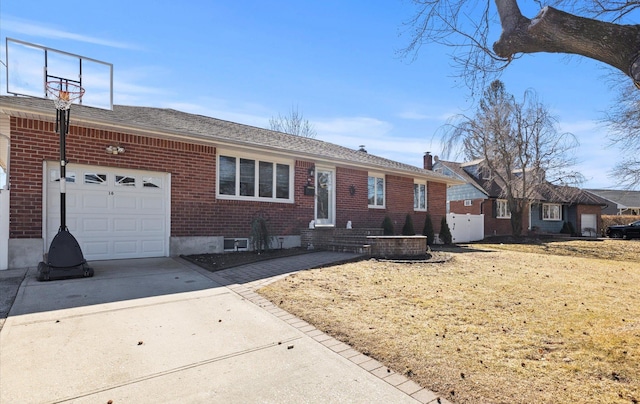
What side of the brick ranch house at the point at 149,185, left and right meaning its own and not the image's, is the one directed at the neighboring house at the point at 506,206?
left

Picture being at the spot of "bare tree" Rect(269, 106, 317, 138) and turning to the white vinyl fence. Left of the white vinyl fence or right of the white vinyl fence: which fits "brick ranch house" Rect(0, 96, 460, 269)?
right

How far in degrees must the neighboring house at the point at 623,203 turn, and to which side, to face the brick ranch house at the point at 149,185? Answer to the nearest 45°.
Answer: approximately 45° to its right

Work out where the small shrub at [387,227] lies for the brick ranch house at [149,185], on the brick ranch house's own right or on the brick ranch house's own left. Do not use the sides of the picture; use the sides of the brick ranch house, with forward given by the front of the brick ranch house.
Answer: on the brick ranch house's own left

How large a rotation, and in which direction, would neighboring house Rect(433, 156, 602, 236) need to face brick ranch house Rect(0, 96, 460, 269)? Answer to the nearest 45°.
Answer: approximately 45° to its right

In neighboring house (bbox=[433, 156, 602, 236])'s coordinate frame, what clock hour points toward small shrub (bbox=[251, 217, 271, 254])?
The small shrub is roughly at 2 o'clock from the neighboring house.

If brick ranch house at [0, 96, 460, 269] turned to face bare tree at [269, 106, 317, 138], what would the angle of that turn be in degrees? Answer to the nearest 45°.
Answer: approximately 135° to its left

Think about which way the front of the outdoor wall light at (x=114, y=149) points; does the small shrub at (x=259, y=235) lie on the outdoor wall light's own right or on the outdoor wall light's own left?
on the outdoor wall light's own left

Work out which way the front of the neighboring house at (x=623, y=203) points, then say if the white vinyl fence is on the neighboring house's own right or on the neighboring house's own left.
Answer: on the neighboring house's own right

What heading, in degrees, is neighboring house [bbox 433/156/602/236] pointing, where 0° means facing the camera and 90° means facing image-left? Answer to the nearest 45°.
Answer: approximately 315°

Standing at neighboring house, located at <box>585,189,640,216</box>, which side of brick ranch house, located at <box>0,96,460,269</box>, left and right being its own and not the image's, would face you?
left

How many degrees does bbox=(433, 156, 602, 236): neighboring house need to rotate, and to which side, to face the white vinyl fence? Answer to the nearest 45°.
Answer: approximately 45° to its right
